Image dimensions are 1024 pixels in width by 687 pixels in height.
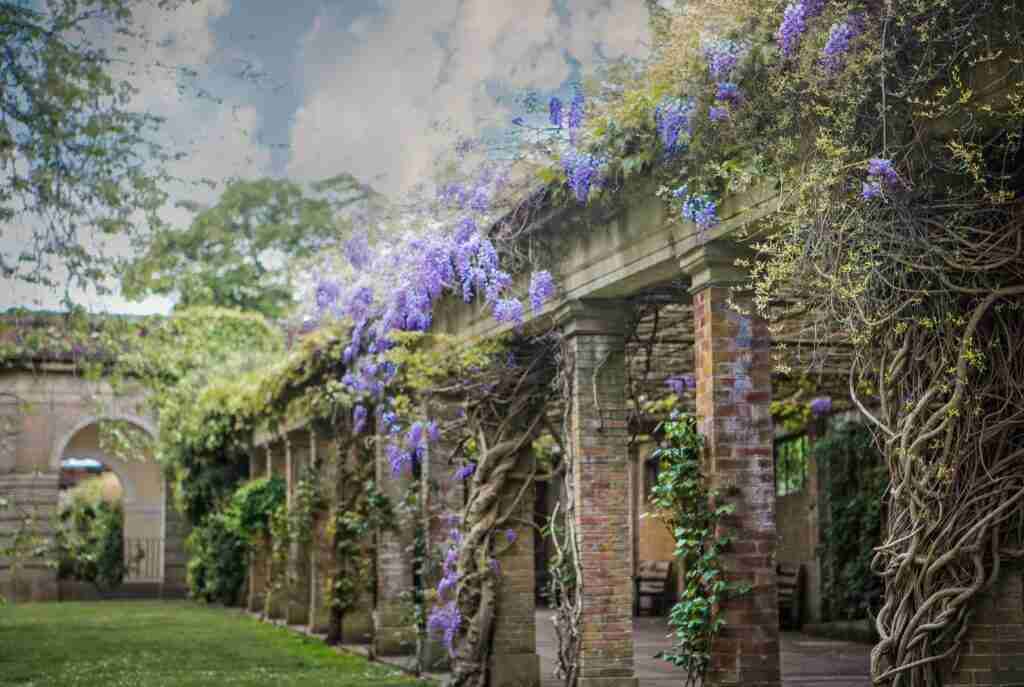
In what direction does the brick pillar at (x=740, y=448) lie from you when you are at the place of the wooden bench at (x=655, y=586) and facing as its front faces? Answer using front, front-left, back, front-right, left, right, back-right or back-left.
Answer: front-left

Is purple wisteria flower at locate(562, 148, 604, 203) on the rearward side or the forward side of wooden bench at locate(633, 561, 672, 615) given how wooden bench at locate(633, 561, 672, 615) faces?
on the forward side

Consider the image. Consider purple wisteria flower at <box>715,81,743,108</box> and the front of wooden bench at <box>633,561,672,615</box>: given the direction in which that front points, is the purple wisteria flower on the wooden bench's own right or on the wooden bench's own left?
on the wooden bench's own left

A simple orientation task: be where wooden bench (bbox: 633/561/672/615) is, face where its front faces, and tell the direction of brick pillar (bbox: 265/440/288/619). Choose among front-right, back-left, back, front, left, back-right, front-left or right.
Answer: front-right

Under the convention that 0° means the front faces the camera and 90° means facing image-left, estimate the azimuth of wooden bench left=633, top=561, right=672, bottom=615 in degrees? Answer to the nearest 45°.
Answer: approximately 45°

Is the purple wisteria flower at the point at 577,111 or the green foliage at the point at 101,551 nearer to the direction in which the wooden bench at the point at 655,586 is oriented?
the purple wisteria flower

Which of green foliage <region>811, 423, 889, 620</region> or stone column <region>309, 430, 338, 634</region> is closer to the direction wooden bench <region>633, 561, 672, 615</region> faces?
the stone column

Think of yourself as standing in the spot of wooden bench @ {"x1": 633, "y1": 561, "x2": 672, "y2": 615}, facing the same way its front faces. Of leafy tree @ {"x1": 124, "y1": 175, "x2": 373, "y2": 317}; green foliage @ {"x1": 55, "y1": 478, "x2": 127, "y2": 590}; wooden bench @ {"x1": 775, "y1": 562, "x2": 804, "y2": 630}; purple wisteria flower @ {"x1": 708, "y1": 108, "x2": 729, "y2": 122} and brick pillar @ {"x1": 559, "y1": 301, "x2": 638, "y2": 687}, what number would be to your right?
2

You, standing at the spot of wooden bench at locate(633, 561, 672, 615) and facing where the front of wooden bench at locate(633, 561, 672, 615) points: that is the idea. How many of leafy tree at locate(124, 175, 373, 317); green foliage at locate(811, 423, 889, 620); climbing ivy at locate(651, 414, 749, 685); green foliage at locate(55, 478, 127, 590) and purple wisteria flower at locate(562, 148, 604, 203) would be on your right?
2

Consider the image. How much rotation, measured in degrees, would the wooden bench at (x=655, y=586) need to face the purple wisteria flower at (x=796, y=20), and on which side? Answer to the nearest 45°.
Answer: approximately 45° to its left

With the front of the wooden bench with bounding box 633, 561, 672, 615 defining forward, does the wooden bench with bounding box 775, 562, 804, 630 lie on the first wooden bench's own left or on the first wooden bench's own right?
on the first wooden bench's own left

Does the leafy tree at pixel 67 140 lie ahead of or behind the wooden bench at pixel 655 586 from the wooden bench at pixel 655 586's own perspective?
ahead

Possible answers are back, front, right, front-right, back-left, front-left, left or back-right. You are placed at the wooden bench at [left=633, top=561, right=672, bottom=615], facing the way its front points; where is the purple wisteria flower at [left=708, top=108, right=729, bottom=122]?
front-left
